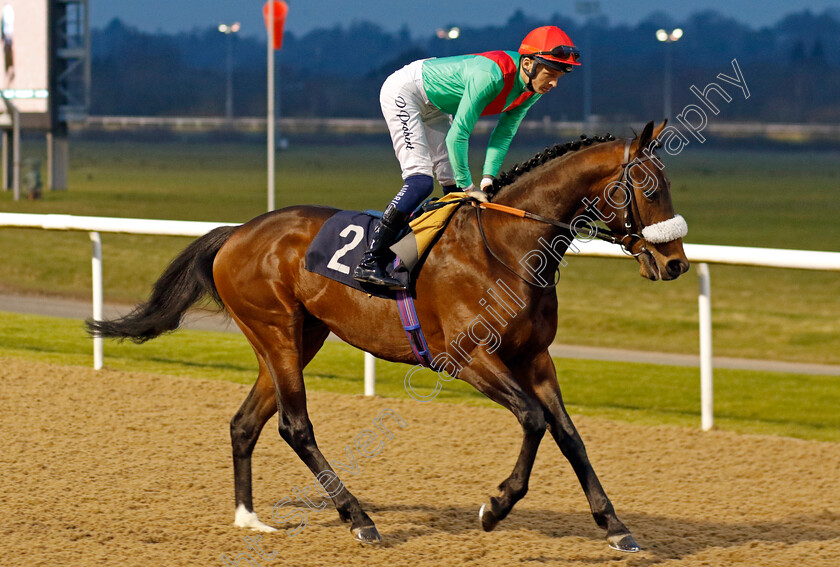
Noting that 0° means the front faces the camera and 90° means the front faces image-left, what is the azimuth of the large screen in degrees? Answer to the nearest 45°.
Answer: approximately 0°

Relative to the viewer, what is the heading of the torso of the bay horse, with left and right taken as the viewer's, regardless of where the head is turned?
facing to the right of the viewer

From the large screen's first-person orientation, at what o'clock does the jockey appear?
The jockey is roughly at 12 o'clock from the large screen.

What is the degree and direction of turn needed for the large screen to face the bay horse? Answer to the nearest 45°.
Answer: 0° — it already faces it

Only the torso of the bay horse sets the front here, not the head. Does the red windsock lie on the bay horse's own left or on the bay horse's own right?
on the bay horse's own left

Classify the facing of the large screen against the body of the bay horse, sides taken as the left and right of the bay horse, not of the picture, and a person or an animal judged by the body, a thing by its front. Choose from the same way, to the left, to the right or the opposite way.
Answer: to the right

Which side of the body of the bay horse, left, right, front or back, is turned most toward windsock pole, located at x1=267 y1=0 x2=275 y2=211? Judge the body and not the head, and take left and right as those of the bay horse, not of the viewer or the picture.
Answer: left

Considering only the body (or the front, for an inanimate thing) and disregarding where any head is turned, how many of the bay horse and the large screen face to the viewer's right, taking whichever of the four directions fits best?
1

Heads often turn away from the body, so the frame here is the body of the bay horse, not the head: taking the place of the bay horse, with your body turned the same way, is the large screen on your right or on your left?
on your left

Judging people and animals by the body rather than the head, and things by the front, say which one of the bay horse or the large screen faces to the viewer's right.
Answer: the bay horse
